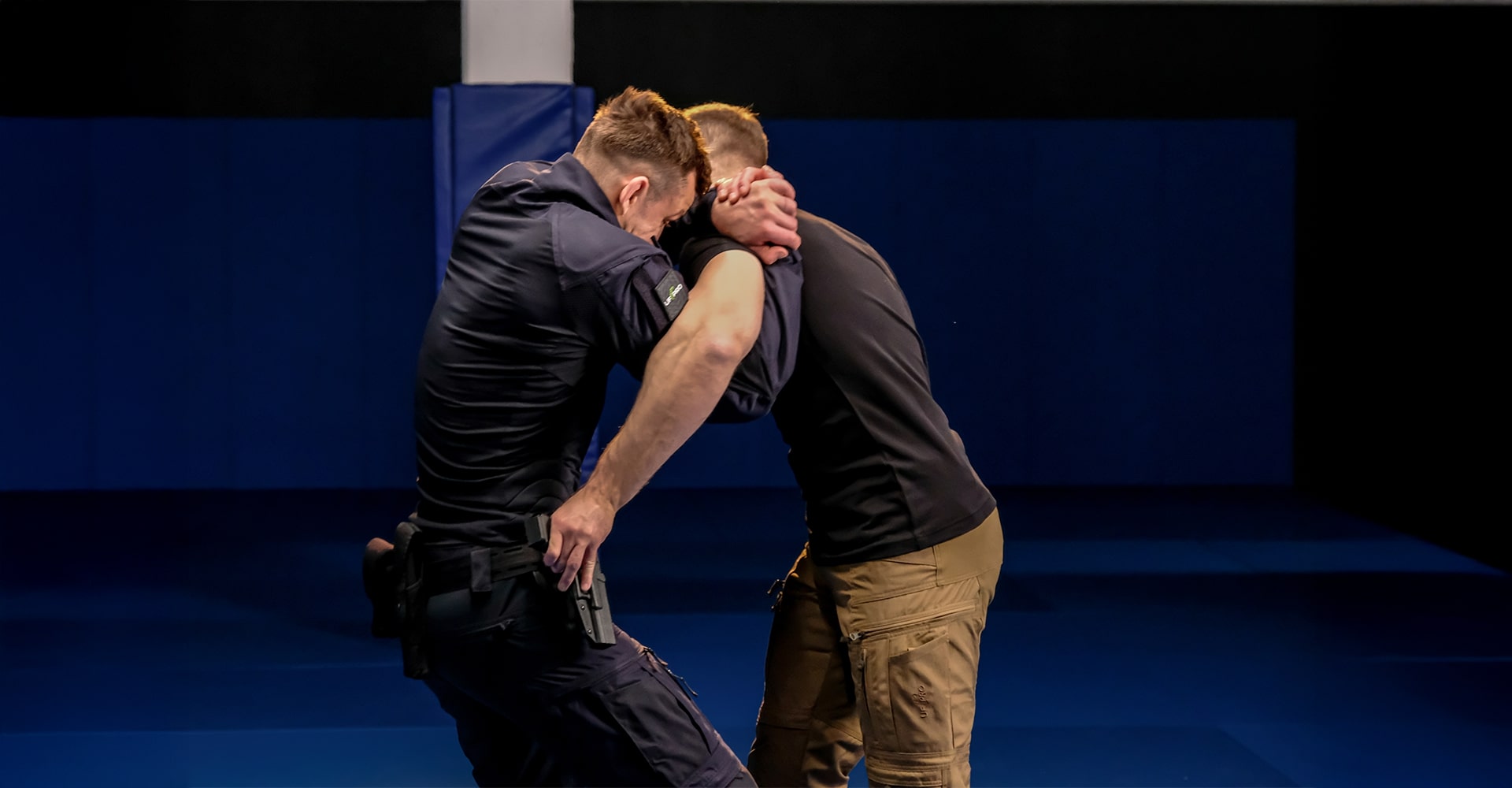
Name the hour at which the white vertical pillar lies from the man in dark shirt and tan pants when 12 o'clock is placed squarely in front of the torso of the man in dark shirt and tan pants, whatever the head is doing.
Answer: The white vertical pillar is roughly at 2 o'clock from the man in dark shirt and tan pants.

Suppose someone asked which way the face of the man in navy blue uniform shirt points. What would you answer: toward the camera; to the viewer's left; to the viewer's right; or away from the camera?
to the viewer's right

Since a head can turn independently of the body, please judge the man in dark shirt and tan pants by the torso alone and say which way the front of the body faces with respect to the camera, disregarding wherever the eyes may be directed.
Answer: to the viewer's left

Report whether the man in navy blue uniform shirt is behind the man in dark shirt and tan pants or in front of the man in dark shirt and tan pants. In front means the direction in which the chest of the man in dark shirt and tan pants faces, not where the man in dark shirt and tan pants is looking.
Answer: in front
